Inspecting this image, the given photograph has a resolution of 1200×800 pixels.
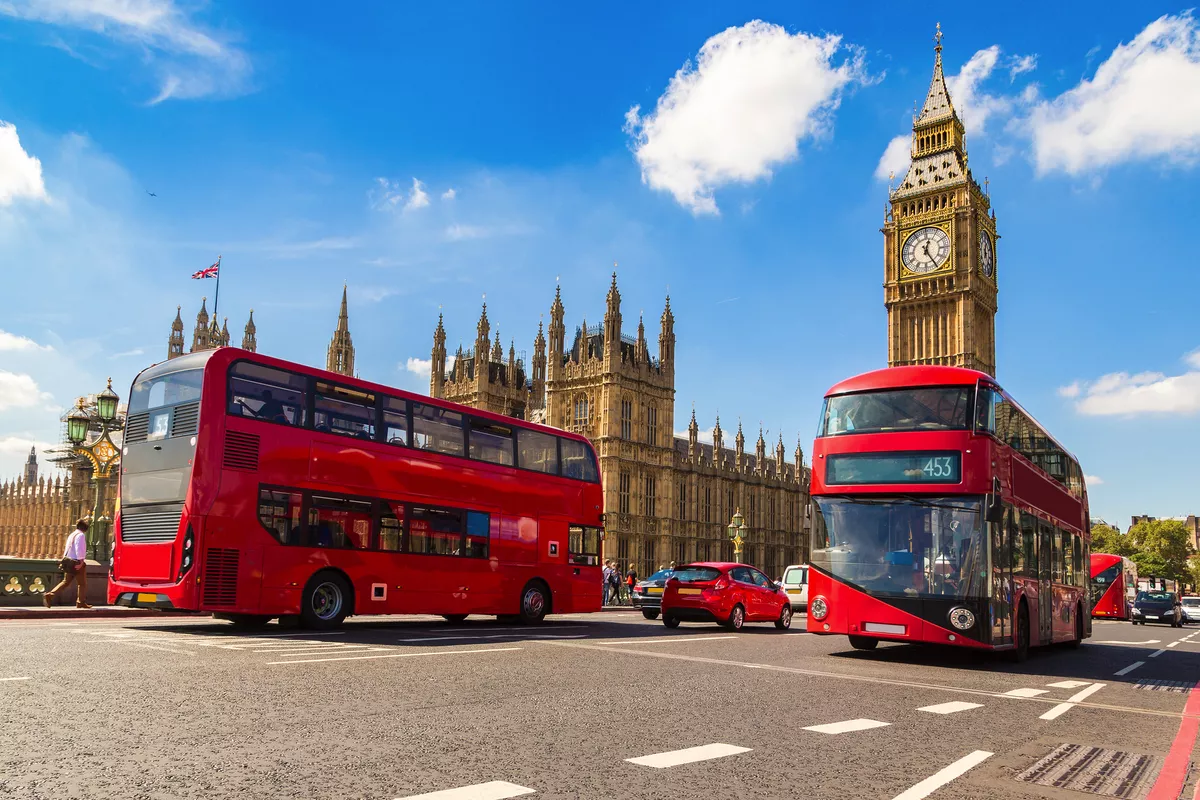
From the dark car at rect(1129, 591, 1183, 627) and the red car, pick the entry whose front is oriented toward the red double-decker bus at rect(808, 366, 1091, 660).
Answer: the dark car

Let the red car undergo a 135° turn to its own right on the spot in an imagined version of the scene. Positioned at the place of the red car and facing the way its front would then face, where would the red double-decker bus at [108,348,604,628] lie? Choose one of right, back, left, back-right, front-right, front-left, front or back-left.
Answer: front-right

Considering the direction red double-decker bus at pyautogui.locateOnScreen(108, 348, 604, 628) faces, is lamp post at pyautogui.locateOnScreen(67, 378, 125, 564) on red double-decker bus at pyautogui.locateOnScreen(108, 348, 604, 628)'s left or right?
on its left

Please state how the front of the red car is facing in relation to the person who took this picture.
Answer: facing away from the viewer and to the right of the viewer

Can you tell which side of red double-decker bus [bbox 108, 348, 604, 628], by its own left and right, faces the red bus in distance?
front

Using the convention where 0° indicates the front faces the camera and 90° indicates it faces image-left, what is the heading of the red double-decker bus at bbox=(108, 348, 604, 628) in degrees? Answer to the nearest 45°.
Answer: approximately 225°

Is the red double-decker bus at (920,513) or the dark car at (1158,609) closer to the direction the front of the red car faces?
the dark car

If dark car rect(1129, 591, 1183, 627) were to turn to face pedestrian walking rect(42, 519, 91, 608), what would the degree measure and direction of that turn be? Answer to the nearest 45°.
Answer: approximately 45° to its right

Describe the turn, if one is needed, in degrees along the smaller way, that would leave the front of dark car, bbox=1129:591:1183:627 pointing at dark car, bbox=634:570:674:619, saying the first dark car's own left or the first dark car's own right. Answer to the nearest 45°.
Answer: approximately 45° to the first dark car's own right

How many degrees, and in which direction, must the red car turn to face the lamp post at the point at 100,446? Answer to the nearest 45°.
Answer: approximately 135° to its left

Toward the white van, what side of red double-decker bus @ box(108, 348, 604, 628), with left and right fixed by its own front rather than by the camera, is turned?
front

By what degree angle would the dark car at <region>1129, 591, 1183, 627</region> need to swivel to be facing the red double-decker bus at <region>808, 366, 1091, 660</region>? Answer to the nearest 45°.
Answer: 0° — it already faces it

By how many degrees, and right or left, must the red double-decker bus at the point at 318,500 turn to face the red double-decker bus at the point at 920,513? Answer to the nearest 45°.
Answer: approximately 90° to its right

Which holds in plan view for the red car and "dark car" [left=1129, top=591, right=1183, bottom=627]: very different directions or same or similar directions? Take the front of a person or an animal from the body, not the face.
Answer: very different directions

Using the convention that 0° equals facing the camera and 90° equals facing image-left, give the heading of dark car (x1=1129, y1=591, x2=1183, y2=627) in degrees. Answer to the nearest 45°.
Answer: approximately 0°
